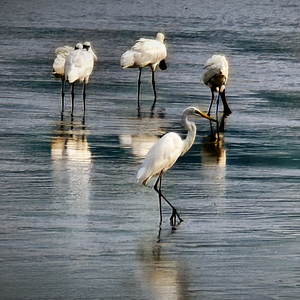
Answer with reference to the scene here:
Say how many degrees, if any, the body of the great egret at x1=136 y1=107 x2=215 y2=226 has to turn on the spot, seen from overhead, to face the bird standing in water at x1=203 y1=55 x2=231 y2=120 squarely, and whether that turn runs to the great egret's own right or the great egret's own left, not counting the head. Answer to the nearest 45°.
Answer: approximately 90° to the great egret's own left

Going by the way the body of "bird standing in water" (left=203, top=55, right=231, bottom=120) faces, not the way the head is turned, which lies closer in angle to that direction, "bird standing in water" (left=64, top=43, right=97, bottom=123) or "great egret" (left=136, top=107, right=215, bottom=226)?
the great egret

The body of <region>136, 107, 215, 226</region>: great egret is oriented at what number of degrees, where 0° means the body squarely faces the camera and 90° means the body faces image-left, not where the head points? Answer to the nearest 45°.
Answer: approximately 270°

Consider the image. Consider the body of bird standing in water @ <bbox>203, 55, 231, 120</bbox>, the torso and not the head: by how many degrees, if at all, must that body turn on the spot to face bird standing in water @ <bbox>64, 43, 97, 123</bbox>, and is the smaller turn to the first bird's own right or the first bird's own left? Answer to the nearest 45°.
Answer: approximately 90° to the first bird's own left

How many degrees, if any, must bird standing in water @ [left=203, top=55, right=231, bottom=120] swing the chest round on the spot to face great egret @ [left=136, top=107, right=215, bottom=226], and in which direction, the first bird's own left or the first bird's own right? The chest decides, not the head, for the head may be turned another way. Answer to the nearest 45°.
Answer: approximately 180°

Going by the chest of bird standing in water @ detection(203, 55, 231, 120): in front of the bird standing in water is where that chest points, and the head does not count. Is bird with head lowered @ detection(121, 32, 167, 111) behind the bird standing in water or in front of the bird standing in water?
behind

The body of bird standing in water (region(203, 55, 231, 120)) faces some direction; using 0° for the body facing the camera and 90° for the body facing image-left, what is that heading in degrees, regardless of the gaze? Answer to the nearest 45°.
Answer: approximately 315°

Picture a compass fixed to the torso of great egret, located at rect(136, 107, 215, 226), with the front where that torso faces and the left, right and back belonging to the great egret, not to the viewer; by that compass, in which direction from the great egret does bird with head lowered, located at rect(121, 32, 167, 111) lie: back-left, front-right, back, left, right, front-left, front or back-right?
left
